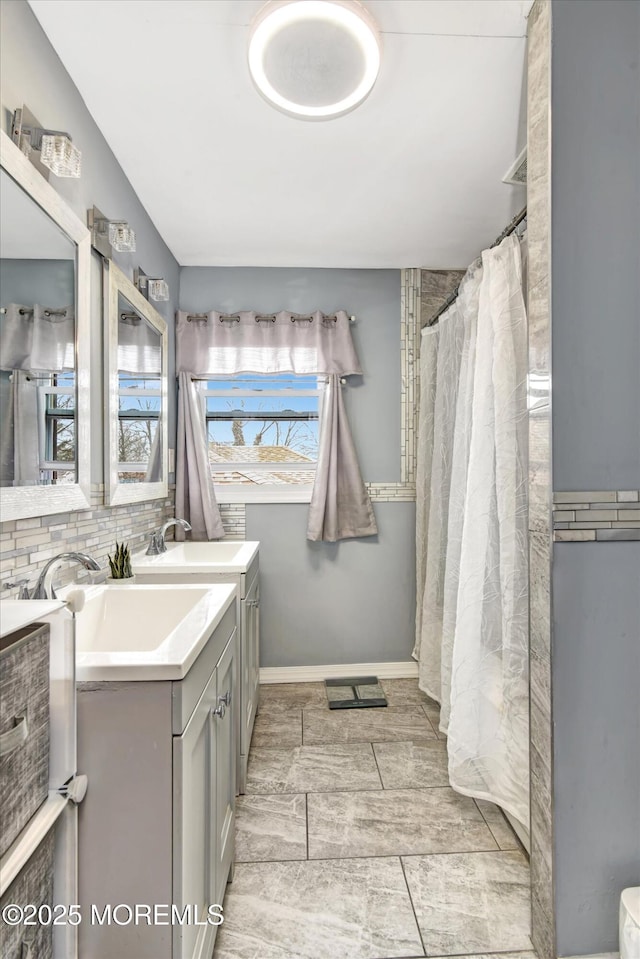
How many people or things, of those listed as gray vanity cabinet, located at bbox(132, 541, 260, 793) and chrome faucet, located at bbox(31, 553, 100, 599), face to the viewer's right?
2

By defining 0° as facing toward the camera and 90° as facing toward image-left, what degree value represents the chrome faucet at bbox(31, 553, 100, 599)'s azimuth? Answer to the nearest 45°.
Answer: approximately 270°

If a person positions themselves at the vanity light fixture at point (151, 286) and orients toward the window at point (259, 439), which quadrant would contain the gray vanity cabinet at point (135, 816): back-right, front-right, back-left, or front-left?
back-right

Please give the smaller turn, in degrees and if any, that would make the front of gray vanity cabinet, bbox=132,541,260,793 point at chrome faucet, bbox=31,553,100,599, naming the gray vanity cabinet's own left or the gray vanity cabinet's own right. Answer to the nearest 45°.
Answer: approximately 135° to the gray vanity cabinet's own right

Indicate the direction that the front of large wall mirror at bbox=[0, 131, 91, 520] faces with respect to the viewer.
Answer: facing the viewer and to the right of the viewer

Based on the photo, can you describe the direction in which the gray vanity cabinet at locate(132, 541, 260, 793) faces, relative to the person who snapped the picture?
facing to the right of the viewer

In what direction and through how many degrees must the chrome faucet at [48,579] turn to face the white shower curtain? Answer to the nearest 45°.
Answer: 0° — it already faces it

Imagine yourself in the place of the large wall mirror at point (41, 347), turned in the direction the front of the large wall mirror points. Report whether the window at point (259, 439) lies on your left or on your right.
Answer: on your left
